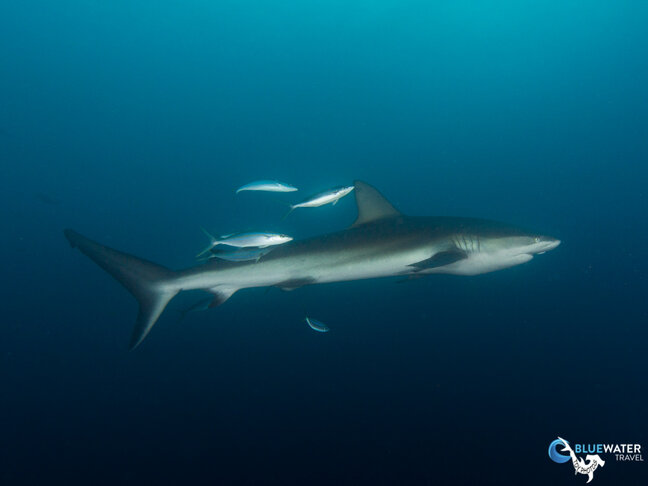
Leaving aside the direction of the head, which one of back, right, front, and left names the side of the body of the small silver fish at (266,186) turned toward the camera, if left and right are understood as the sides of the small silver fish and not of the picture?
right

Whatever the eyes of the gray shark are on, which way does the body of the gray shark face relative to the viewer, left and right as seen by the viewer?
facing to the right of the viewer

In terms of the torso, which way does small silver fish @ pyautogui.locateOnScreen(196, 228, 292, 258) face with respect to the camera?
to the viewer's right

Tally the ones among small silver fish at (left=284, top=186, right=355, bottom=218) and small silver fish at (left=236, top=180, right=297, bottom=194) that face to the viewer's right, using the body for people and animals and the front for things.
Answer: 2

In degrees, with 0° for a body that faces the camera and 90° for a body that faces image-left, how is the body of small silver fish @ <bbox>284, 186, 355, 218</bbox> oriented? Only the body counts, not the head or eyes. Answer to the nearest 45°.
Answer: approximately 270°
